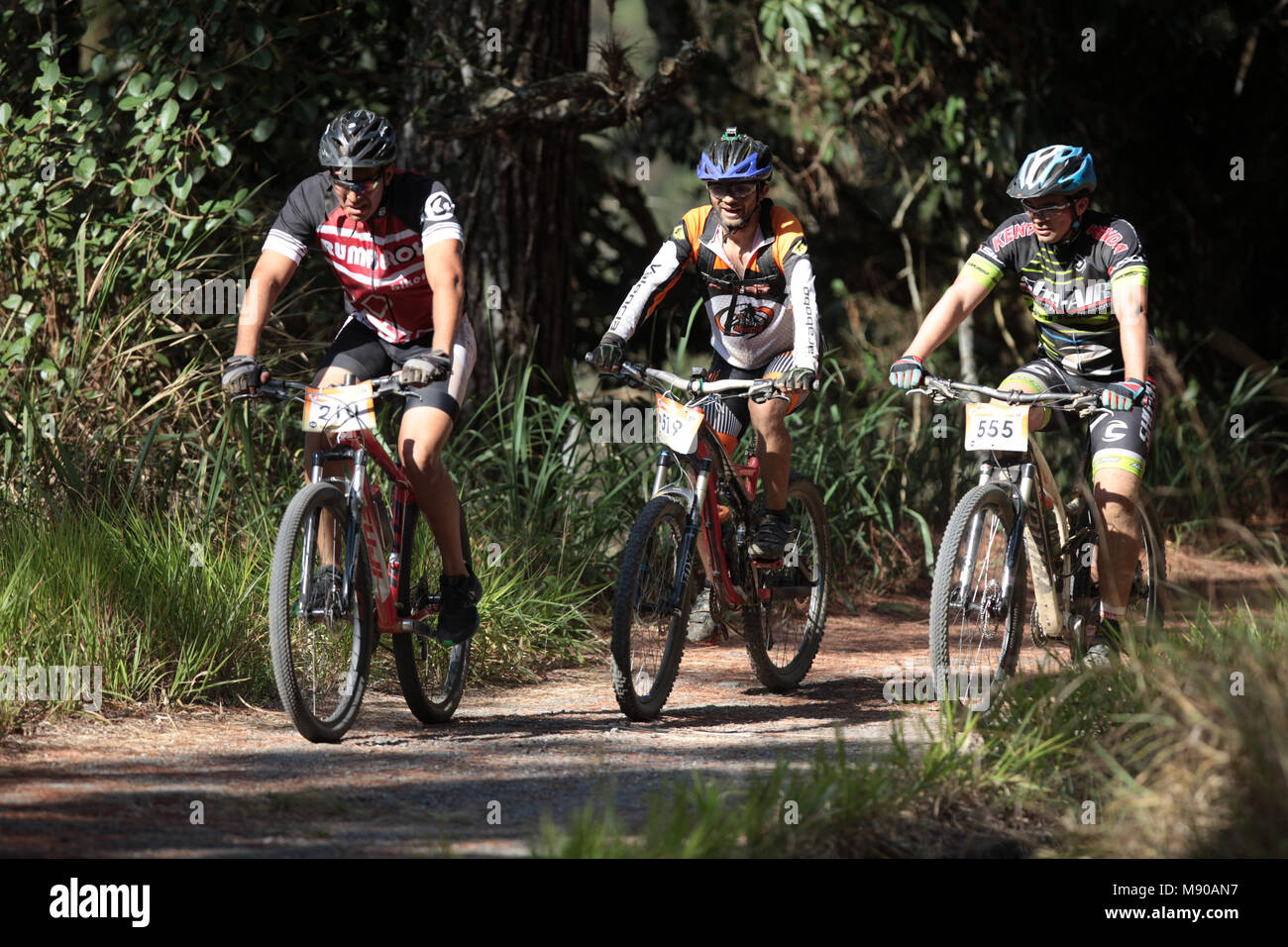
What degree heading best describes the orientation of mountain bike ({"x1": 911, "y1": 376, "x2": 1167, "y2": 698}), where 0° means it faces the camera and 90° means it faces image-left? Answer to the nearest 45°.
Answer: approximately 45°

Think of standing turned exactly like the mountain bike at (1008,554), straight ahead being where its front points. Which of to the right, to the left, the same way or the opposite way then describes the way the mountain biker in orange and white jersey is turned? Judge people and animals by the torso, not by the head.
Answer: the same way

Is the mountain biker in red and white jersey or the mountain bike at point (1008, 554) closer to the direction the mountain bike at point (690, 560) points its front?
the mountain biker in red and white jersey

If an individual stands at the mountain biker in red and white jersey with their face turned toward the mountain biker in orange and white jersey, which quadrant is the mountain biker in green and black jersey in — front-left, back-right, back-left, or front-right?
front-right

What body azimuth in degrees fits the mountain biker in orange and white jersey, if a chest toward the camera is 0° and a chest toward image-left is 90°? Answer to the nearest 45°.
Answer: approximately 45°

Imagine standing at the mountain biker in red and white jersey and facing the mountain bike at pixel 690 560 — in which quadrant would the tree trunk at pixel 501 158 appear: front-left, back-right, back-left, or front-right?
front-left

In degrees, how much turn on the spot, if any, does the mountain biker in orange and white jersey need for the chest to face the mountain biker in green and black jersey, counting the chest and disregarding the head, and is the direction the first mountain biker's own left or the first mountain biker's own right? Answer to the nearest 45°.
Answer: approximately 135° to the first mountain biker's own left

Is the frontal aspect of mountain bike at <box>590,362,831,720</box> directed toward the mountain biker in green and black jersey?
no

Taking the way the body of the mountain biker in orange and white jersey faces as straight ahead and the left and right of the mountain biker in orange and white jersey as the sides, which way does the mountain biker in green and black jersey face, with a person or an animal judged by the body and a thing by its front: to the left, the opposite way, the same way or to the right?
the same way

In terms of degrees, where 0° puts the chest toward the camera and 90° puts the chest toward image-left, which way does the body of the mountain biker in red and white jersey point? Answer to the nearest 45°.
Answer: approximately 45°

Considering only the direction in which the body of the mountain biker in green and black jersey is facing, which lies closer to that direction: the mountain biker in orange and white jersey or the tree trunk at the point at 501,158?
the mountain biker in orange and white jersey

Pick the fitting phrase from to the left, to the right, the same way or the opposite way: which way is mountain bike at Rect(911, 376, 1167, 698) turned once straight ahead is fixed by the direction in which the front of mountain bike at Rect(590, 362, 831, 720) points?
the same way

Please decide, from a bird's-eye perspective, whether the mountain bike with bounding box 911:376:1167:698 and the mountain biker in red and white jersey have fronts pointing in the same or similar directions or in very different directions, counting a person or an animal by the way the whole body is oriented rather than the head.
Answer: same or similar directions

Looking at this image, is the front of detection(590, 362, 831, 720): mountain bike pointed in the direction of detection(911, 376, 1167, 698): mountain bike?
no

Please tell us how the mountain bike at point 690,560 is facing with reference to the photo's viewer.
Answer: facing the viewer and to the left of the viewer

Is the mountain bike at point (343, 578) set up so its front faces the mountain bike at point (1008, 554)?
no

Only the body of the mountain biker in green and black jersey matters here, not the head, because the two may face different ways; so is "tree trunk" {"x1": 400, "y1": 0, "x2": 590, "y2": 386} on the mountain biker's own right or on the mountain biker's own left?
on the mountain biker's own right

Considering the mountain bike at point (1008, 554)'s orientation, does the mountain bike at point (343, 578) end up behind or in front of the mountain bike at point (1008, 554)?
in front
